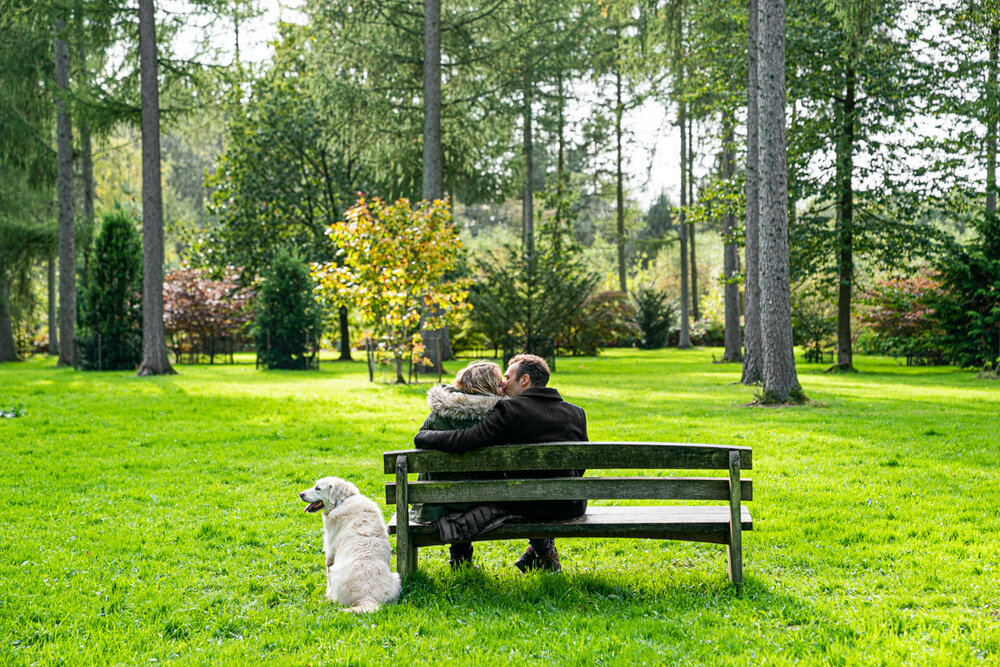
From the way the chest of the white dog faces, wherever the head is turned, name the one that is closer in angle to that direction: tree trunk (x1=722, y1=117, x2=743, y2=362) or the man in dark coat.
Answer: the tree trunk

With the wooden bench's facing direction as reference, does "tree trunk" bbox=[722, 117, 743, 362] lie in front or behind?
in front

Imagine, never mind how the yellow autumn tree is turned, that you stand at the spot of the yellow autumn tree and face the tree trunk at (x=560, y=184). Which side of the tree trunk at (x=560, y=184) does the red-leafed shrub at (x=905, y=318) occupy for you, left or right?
right

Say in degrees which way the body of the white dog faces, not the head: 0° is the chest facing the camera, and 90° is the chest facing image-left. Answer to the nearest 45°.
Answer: approximately 135°

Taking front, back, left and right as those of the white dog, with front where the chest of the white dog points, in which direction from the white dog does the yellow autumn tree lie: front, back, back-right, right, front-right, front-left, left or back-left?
front-right

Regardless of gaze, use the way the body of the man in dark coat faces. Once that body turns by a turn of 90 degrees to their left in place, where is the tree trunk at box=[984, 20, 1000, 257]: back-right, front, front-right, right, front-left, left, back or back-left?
back-right

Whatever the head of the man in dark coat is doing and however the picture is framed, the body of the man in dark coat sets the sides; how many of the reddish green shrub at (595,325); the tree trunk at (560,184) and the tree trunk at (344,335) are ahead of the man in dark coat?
3

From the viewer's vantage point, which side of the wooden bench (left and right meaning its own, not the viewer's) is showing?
back

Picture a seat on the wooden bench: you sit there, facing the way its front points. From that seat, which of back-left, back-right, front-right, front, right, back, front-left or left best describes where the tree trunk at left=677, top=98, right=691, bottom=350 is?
front

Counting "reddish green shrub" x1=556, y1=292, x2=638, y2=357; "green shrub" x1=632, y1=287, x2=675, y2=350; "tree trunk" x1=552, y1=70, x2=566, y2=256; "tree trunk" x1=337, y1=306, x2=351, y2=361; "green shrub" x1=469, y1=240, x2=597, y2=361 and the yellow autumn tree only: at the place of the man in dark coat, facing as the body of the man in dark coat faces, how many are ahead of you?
6

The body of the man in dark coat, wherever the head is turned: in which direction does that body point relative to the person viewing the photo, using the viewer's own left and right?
facing away from the viewer

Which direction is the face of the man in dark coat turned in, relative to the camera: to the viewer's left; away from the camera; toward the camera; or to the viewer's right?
to the viewer's left

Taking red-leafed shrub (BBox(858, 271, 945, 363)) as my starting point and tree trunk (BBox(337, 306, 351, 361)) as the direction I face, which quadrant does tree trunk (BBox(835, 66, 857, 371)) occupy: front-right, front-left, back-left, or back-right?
front-left

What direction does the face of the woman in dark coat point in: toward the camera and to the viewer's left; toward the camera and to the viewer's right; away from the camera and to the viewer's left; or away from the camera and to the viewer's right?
away from the camera and to the viewer's right
